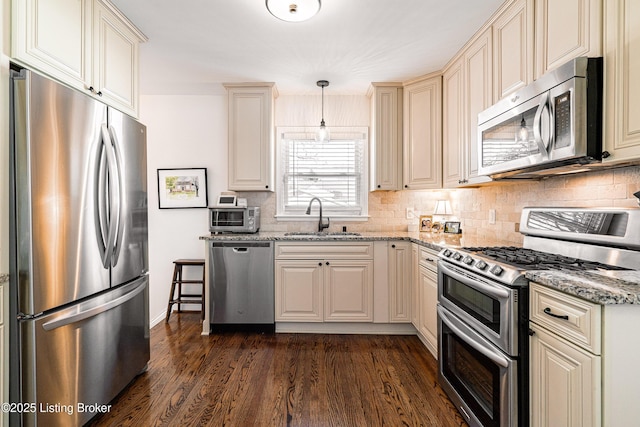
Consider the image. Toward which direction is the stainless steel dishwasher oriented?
toward the camera

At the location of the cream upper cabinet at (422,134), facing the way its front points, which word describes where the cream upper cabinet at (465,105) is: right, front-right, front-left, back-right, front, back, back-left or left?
left

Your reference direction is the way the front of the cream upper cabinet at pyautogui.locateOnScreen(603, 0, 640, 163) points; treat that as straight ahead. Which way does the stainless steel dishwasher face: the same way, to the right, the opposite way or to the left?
to the left

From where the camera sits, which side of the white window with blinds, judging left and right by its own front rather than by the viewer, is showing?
front

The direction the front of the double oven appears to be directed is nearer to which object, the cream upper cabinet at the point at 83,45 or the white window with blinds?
the cream upper cabinet

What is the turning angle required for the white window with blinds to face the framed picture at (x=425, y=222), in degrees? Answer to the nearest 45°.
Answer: approximately 90° to its left

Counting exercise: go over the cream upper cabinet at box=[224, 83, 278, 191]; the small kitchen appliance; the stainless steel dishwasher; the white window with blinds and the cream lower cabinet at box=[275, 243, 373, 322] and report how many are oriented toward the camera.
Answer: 5

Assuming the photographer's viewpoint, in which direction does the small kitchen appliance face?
facing the viewer

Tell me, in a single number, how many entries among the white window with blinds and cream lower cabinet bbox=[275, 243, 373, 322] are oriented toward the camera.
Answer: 2

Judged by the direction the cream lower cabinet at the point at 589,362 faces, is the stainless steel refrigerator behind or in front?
in front

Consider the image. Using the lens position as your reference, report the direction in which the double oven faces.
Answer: facing the viewer and to the left of the viewer

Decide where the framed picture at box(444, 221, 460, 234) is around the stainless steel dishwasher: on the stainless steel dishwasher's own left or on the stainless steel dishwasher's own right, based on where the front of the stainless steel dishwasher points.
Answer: on the stainless steel dishwasher's own left

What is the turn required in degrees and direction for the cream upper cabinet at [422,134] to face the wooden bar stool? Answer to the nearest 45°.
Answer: approximately 45° to its right

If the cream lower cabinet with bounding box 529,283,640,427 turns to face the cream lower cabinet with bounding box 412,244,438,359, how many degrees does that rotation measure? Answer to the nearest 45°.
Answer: approximately 90° to its right

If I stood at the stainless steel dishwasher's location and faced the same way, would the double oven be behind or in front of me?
in front

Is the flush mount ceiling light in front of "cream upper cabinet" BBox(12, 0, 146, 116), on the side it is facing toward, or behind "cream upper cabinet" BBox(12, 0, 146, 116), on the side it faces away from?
in front

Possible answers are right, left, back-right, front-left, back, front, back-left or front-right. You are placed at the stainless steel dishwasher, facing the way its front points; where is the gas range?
front-left
